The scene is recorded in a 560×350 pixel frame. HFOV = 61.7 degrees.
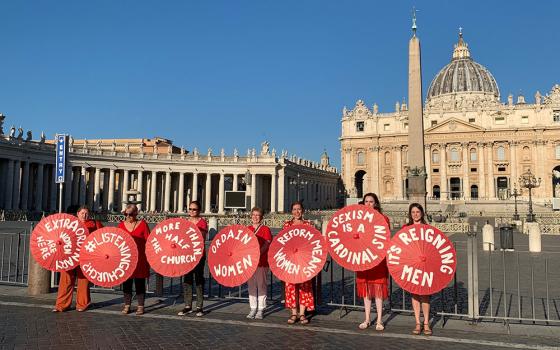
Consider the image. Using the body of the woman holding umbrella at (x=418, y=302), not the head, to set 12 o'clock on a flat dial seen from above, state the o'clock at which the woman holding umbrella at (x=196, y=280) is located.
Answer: the woman holding umbrella at (x=196, y=280) is roughly at 3 o'clock from the woman holding umbrella at (x=418, y=302).

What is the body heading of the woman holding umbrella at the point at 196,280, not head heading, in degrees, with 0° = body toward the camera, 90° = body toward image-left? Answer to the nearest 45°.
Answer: approximately 45°

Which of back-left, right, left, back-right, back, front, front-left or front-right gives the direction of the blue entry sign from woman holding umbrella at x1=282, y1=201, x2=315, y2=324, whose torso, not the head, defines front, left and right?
back-right

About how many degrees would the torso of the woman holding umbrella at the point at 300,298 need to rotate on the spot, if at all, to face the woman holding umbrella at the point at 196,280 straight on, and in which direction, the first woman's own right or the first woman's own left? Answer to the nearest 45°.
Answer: approximately 90° to the first woman's own right

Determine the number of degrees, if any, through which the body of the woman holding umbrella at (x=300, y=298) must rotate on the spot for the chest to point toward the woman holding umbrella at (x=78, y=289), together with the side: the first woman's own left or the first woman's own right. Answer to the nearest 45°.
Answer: approximately 90° to the first woman's own right

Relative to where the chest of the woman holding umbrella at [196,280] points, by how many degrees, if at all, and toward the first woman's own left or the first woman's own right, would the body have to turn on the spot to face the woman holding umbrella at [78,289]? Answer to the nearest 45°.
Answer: approximately 45° to the first woman's own right

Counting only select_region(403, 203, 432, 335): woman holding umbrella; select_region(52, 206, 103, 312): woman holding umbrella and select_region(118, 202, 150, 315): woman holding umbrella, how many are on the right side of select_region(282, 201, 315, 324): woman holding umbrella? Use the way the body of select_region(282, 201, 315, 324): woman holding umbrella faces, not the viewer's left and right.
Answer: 2
